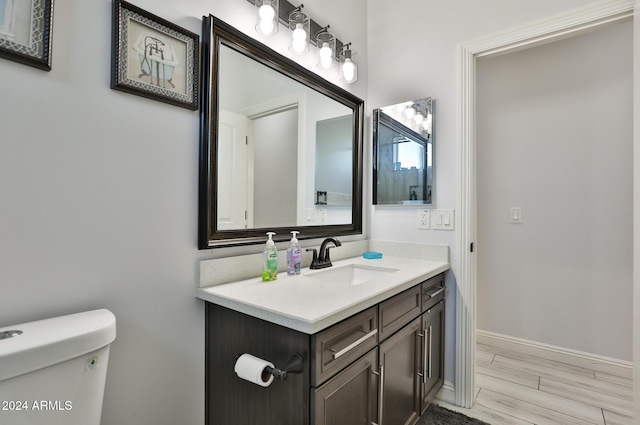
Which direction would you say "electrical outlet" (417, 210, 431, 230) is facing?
toward the camera

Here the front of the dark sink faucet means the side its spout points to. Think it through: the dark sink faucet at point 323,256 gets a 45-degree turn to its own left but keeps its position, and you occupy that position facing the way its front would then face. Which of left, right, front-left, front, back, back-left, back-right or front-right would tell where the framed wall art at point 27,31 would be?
back-right

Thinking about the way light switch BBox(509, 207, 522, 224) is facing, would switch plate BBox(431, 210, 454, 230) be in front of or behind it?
in front

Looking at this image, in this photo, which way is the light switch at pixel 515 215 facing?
toward the camera

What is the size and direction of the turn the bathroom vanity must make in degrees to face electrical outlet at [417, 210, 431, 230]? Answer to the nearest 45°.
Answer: approximately 90° to its left

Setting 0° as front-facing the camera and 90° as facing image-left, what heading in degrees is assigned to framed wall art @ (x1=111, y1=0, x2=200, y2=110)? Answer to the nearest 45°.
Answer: approximately 315°

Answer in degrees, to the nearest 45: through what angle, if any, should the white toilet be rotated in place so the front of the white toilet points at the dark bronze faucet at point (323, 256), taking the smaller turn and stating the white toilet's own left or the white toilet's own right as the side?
approximately 45° to the white toilet's own left

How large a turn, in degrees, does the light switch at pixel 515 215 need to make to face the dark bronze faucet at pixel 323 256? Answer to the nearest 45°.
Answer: approximately 45° to its right

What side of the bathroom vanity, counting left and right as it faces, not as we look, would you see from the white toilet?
right

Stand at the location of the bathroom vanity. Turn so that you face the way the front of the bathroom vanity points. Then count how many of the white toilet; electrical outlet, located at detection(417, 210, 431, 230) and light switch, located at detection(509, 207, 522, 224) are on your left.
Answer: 2

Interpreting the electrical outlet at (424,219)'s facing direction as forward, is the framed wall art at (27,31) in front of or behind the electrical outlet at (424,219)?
in front

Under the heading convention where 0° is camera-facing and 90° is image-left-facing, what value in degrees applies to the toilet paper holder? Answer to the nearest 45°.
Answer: approximately 45°

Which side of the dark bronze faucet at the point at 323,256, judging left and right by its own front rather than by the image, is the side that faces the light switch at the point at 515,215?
left
